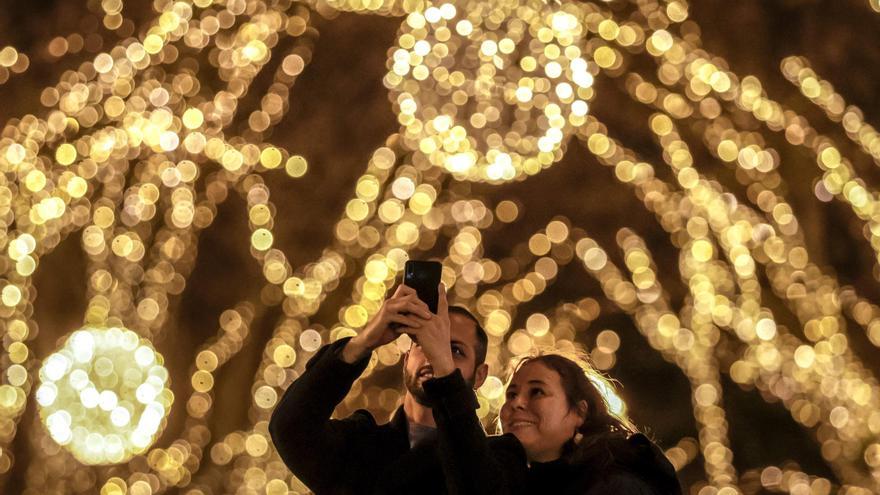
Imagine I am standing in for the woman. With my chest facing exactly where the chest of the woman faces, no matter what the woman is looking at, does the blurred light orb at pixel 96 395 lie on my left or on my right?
on my right

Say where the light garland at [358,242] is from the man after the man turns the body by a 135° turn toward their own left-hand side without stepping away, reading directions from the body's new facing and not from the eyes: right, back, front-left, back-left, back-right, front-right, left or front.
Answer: left

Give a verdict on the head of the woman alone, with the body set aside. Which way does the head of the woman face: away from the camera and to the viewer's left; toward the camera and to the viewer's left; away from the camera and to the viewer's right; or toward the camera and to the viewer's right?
toward the camera and to the viewer's left

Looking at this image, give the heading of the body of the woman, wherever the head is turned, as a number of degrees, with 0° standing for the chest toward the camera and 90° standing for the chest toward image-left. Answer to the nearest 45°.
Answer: approximately 45°

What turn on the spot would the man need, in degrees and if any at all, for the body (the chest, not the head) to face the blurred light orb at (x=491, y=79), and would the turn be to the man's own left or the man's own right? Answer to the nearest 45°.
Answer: approximately 135° to the man's own right

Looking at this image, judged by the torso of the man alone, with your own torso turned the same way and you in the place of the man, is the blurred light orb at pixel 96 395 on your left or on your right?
on your right

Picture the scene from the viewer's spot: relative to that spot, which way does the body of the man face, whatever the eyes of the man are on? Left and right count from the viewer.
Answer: facing the viewer and to the left of the viewer

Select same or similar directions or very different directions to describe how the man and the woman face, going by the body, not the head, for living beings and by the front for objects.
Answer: same or similar directions

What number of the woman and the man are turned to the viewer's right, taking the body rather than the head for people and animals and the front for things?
0
